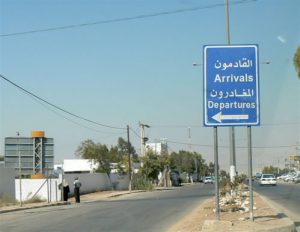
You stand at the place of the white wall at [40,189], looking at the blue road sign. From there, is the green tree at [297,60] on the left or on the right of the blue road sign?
left

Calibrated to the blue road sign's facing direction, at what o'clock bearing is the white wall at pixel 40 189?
The white wall is roughly at 5 o'clock from the blue road sign.

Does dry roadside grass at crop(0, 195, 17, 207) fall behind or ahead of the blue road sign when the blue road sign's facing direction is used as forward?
behind

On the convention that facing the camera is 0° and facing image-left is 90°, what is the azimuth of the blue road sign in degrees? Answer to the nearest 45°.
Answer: approximately 0°

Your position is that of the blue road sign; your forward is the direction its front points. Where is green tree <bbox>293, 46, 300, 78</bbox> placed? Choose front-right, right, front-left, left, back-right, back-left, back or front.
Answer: back

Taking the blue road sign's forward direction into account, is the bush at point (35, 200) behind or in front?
behind

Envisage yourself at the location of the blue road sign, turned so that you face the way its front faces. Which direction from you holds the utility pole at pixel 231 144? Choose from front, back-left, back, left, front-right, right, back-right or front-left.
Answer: back
